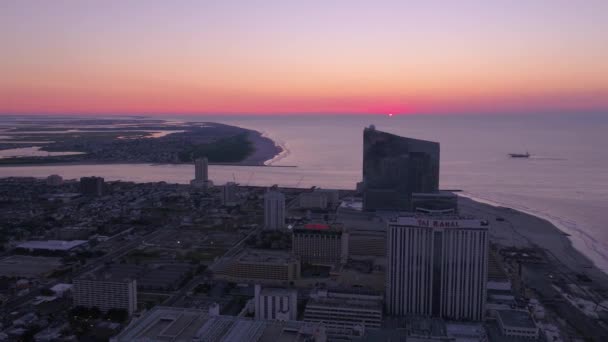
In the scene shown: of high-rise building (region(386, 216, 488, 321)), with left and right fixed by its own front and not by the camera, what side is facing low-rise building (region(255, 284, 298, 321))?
right

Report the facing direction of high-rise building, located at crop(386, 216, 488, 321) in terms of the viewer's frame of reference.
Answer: facing the viewer

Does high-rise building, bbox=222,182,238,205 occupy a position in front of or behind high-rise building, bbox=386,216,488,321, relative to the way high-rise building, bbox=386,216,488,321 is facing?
behind

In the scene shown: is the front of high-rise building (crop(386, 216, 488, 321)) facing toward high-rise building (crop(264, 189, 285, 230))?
no

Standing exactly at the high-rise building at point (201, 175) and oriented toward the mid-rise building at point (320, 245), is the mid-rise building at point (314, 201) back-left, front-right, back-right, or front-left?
front-left

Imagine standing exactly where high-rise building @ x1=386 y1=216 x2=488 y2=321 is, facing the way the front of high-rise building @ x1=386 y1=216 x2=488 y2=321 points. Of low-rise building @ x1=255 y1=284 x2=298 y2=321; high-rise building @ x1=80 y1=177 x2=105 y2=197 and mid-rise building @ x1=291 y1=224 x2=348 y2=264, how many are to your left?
0

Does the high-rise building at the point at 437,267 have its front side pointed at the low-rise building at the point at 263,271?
no

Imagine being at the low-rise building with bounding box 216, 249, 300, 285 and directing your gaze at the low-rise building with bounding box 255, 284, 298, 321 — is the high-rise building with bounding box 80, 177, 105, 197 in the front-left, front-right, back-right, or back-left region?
back-right

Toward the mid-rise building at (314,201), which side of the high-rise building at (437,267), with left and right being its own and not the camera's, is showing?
back

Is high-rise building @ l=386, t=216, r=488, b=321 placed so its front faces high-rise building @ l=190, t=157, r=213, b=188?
no

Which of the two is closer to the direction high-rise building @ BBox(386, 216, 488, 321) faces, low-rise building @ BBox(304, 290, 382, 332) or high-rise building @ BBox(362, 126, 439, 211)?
the low-rise building

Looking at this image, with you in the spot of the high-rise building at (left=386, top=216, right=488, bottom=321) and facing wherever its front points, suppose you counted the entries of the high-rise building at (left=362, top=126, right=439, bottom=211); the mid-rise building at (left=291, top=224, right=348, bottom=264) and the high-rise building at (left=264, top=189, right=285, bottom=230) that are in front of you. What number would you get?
0

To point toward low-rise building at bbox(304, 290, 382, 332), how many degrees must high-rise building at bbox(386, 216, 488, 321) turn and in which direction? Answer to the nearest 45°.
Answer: approximately 45° to its right

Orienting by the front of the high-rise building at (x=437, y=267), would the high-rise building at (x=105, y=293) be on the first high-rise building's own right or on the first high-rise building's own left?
on the first high-rise building's own right

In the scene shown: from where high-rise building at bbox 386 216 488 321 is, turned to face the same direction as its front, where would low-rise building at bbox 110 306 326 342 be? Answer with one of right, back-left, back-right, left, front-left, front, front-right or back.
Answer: front-right

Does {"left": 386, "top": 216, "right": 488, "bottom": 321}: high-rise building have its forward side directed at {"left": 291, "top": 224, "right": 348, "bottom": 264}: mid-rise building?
no

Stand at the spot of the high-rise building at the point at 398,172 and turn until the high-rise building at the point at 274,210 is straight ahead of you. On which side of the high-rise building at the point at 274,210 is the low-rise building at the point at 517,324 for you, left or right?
left

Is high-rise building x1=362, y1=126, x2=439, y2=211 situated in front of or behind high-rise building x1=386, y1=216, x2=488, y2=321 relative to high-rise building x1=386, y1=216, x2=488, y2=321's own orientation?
behind
